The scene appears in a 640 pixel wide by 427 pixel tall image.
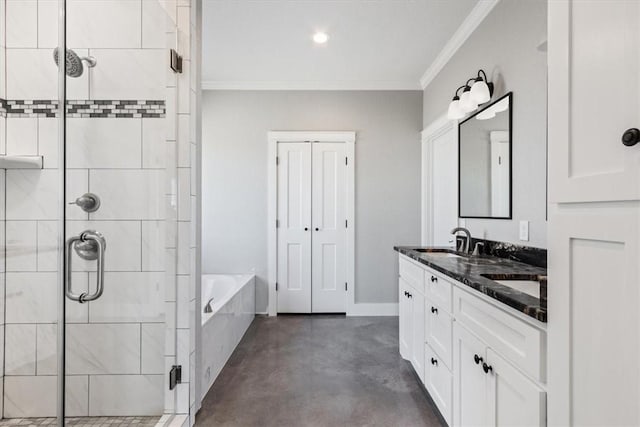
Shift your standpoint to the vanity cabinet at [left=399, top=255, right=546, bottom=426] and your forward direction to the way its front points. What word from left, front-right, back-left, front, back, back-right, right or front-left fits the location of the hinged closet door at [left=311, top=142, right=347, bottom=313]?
right

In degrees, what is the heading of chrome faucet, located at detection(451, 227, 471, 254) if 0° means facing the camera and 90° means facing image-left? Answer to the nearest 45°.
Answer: approximately 90°

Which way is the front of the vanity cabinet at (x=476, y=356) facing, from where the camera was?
facing the viewer and to the left of the viewer

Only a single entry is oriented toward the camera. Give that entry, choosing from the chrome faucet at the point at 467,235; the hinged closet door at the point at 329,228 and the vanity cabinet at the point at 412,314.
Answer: the hinged closet door

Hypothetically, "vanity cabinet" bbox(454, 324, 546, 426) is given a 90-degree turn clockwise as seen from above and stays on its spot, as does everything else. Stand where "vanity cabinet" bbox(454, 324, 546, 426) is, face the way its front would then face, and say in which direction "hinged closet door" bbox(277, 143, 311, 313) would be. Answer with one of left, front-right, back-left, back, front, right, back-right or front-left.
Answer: front

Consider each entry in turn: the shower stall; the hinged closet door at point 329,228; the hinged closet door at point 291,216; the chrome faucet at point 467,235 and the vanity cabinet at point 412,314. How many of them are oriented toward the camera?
3

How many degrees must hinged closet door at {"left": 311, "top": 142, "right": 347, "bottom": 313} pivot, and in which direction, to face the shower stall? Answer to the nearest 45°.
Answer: approximately 45° to its right

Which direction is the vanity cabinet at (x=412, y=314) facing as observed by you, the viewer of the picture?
facing to the left of the viewer

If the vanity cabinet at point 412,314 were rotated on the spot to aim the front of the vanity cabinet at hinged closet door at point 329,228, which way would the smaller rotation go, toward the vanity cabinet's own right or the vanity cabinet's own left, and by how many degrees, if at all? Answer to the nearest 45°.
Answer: approximately 45° to the vanity cabinet's own right

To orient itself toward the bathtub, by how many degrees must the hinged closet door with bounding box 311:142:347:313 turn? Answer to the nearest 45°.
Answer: approximately 45° to its right

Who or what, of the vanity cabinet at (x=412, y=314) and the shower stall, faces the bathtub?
the vanity cabinet

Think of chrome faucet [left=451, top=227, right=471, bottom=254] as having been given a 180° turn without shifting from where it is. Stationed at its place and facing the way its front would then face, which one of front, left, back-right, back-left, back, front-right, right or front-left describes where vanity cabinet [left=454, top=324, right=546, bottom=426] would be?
right

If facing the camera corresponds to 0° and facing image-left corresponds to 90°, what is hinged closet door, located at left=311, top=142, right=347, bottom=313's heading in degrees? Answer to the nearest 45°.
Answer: approximately 0°

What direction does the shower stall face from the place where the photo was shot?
facing the viewer
